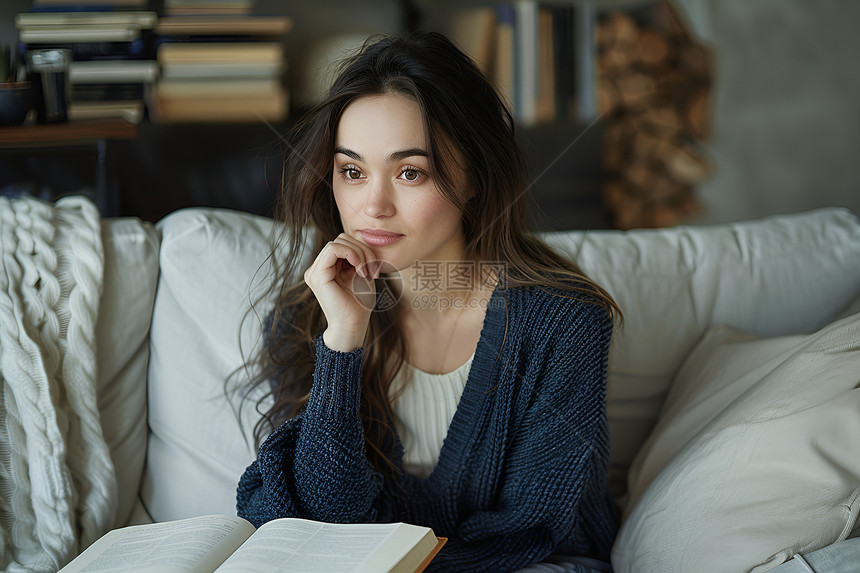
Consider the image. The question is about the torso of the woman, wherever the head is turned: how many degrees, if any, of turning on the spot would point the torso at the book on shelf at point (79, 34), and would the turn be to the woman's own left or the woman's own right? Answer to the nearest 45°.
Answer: approximately 90° to the woman's own right

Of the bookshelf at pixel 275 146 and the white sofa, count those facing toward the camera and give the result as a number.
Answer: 2

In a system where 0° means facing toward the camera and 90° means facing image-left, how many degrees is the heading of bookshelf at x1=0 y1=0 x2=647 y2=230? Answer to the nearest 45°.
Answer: approximately 0°

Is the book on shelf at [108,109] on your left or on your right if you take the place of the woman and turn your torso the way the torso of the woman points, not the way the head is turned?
on your right

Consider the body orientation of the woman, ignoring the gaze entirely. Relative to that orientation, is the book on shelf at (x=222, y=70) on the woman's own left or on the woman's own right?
on the woman's own right

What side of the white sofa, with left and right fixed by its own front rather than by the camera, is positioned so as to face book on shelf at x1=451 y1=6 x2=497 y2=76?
back
